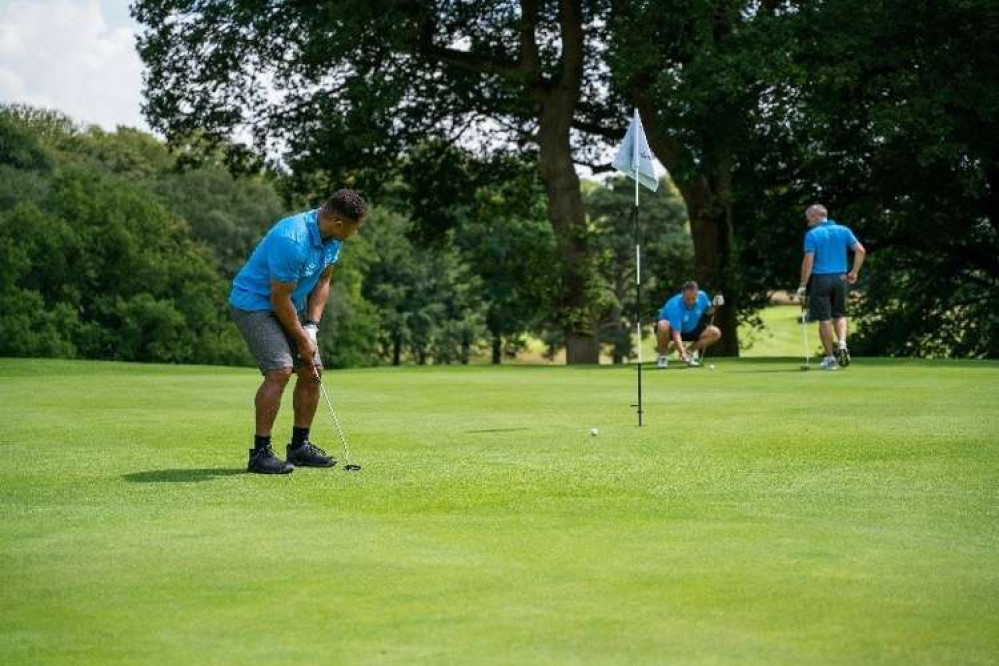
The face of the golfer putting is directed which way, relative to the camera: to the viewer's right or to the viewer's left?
to the viewer's right

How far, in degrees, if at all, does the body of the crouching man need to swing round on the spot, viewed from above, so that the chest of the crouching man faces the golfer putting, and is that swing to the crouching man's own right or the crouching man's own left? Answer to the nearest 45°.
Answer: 0° — they already face them

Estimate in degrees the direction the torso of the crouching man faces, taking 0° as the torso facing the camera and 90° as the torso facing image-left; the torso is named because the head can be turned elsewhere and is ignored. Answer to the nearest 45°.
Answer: approximately 0°

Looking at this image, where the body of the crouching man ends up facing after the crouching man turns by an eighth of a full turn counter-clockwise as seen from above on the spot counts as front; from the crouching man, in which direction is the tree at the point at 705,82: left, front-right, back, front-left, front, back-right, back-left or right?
back-left
